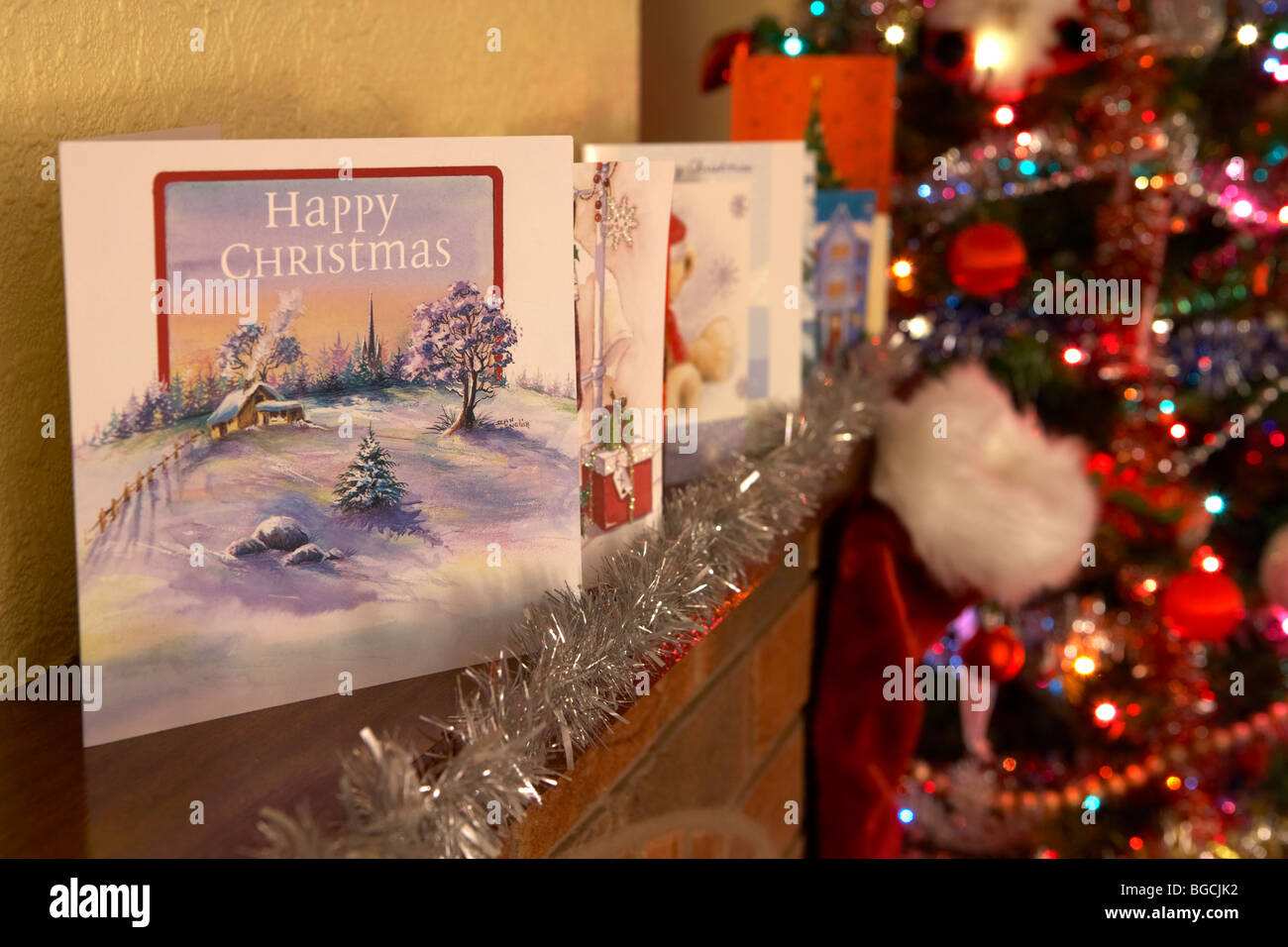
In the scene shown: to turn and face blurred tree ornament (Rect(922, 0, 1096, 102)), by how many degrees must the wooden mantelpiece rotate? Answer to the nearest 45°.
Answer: approximately 90° to its left

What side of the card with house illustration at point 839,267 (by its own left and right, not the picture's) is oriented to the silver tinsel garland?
front

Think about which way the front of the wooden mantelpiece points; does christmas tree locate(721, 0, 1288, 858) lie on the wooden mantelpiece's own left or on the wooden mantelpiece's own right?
on the wooden mantelpiece's own left

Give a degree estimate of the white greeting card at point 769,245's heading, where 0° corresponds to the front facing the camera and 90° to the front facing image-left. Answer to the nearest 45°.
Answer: approximately 0°

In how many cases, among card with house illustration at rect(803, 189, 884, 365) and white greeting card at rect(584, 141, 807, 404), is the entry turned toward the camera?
2

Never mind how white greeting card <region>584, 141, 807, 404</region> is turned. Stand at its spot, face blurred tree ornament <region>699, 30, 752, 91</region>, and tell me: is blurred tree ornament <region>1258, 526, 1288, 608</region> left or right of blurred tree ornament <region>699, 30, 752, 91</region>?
right

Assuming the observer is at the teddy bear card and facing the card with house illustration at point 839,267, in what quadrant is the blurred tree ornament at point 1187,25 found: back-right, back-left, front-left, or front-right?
front-right
